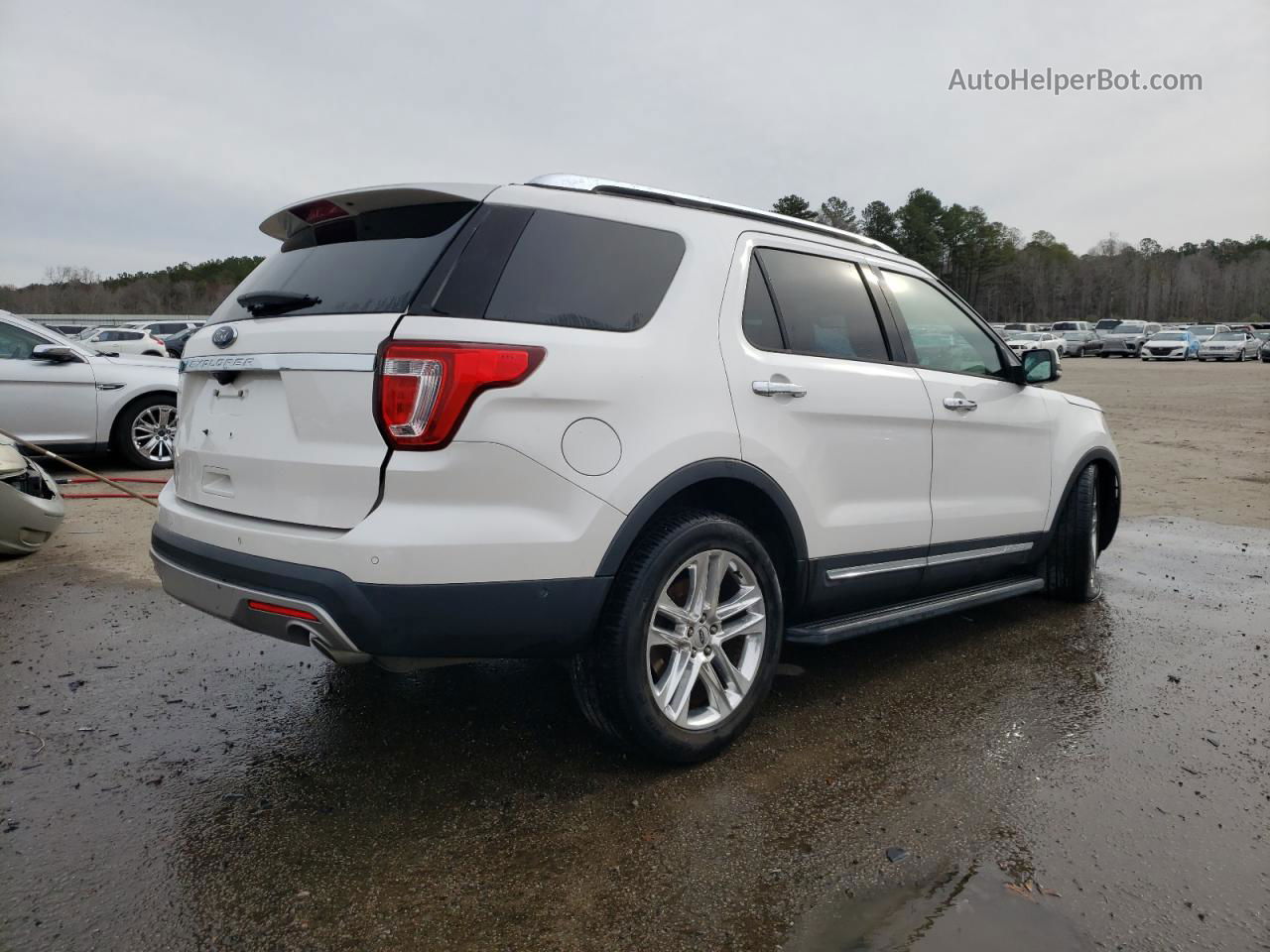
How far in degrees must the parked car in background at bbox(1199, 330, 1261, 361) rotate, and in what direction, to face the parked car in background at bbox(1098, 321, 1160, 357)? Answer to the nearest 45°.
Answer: approximately 90° to its right

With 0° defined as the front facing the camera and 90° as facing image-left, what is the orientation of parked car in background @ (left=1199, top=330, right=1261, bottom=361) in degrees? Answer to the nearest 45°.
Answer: approximately 45°

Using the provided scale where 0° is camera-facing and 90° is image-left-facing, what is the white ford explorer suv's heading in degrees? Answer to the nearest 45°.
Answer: approximately 225°

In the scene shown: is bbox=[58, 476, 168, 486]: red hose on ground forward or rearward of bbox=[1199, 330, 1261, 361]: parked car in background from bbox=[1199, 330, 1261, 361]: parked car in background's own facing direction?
forward

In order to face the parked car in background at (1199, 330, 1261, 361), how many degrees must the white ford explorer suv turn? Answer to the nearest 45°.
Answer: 0° — it already faces it
